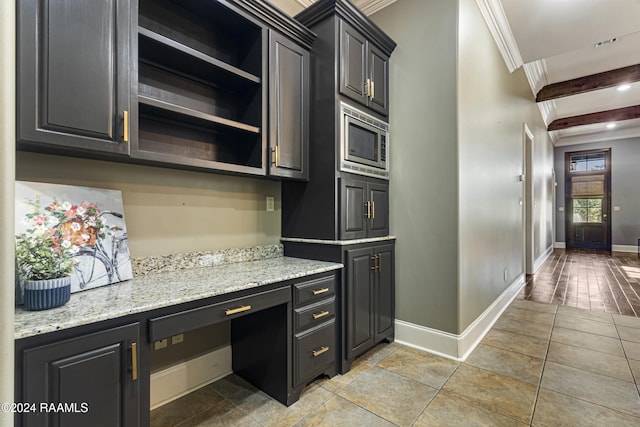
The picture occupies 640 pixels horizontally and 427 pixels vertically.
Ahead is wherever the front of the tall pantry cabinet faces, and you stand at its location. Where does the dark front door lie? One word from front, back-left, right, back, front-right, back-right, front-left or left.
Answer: left

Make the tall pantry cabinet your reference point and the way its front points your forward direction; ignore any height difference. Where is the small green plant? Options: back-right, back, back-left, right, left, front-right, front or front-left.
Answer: right

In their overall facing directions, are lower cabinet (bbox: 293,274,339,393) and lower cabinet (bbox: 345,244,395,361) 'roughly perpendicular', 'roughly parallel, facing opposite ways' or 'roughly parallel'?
roughly parallel

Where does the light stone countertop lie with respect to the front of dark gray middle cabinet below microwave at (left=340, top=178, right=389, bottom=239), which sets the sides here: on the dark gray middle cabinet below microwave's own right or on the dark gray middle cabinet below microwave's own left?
on the dark gray middle cabinet below microwave's own right

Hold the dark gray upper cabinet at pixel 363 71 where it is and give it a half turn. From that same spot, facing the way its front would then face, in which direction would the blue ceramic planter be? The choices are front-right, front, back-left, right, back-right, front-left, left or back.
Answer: left

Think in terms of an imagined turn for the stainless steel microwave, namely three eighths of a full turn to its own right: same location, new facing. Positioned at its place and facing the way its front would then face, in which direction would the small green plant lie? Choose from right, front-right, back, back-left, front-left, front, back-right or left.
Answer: front-left

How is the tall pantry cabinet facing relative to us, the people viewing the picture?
facing the viewer and to the right of the viewer

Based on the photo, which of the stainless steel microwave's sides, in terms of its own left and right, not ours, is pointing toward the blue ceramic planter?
right

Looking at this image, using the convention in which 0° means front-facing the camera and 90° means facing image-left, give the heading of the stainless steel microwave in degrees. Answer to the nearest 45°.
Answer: approximately 315°

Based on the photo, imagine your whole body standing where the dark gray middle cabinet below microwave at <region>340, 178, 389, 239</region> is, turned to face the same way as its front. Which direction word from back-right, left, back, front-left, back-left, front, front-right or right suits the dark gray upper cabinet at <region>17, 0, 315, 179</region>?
right

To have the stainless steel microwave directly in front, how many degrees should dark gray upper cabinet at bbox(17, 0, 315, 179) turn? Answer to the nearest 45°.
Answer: approximately 45° to its left

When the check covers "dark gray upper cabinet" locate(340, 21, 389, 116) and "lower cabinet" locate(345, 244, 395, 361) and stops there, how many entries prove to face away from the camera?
0

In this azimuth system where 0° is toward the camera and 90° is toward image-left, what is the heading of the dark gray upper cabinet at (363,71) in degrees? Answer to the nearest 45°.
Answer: approximately 315°
